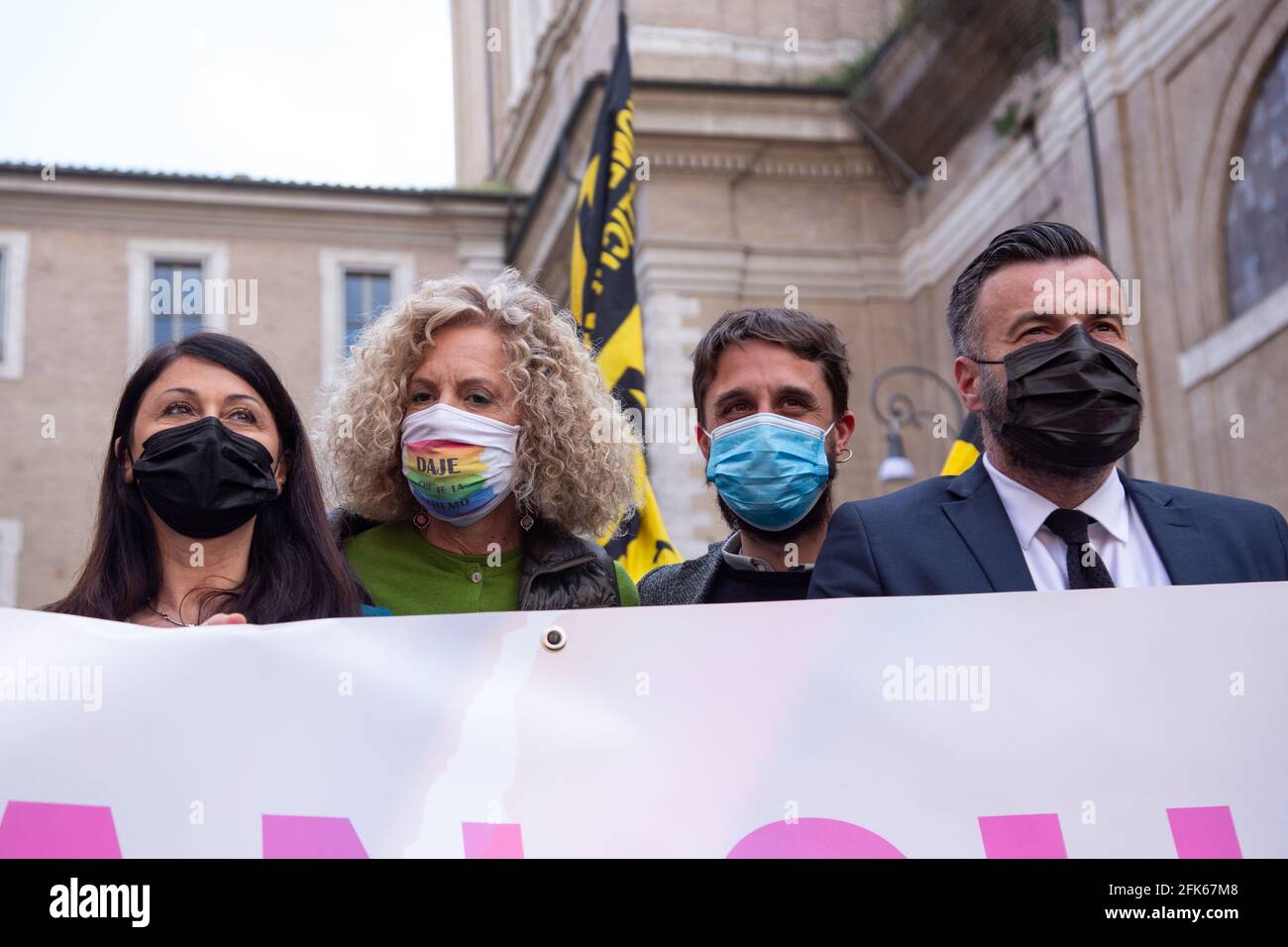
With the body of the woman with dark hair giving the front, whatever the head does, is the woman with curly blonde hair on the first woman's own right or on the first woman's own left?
on the first woman's own left

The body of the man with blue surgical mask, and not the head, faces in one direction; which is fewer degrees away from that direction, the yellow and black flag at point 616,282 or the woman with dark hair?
the woman with dark hair

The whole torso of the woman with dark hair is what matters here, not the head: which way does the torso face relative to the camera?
toward the camera

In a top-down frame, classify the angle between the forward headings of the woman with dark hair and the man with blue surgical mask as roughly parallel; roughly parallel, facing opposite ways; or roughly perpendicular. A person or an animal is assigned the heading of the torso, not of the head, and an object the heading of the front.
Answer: roughly parallel

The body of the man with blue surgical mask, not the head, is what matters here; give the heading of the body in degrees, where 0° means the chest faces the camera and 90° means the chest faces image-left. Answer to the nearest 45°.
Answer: approximately 0°

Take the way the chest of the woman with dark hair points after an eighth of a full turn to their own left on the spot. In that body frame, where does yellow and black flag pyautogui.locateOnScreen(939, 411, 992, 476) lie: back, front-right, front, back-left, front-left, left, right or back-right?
left

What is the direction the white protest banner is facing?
toward the camera

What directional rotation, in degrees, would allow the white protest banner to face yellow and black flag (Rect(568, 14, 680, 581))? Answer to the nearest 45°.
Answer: approximately 180°

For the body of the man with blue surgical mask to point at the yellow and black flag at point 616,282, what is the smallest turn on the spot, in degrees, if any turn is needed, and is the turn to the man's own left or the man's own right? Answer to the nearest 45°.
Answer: approximately 180°

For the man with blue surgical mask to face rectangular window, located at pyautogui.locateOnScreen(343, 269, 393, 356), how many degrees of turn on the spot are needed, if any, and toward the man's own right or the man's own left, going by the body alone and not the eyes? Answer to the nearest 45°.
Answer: approximately 180°

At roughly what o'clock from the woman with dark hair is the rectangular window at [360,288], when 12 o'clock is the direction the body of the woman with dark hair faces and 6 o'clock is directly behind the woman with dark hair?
The rectangular window is roughly at 6 o'clock from the woman with dark hair.

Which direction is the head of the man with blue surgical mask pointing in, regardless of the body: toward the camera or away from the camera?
toward the camera

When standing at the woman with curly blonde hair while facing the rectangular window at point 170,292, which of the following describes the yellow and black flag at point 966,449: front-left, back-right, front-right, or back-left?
front-right

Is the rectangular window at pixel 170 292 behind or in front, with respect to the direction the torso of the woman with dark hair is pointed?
behind
